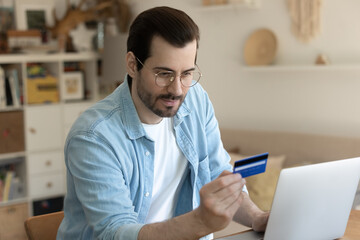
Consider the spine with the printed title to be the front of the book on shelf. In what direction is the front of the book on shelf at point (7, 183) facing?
toward the camera

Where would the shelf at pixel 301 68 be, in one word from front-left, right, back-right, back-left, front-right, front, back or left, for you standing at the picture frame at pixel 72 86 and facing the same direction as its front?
front-left

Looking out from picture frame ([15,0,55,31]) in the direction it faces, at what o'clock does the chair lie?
The chair is roughly at 12 o'clock from the picture frame.

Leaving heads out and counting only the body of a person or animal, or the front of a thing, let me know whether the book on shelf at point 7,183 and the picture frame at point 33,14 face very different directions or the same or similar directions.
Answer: same or similar directions

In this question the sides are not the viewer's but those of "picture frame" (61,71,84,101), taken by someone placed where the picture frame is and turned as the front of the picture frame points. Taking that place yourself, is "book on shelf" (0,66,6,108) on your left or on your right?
on your right

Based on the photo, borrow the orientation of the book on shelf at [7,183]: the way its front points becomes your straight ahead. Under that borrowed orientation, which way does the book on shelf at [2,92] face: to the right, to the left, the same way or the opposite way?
the same way

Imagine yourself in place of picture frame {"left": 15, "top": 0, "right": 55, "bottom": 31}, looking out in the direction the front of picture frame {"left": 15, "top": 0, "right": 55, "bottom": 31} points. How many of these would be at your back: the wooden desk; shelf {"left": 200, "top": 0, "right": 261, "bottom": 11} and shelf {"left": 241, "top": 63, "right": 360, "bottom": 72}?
0

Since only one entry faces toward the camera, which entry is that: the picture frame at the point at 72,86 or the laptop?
the picture frame

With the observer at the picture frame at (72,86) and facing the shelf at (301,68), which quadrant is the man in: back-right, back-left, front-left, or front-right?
front-right

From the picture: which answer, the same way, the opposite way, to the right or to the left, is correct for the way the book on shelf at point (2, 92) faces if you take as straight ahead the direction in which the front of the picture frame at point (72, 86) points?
the same way

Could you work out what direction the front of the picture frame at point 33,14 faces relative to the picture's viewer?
facing the viewer

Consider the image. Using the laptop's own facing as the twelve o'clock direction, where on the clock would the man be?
The man is roughly at 11 o'clock from the laptop.

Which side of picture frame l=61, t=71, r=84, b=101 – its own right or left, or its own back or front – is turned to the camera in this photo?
front

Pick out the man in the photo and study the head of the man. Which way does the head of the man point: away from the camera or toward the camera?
toward the camera

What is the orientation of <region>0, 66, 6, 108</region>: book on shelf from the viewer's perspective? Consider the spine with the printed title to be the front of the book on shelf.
toward the camera

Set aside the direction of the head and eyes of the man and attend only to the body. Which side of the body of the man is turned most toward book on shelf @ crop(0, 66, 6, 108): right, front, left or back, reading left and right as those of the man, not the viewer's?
back

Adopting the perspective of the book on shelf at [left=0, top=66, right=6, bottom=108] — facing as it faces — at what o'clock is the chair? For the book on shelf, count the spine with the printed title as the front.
The chair is roughly at 12 o'clock from the book on shelf.

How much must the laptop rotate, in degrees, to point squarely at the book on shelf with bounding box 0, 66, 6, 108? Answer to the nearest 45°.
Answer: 0° — it already faces it
